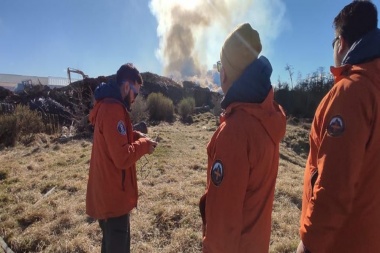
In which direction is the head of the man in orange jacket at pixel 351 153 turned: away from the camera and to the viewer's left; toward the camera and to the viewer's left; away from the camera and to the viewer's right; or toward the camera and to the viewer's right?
away from the camera and to the viewer's left

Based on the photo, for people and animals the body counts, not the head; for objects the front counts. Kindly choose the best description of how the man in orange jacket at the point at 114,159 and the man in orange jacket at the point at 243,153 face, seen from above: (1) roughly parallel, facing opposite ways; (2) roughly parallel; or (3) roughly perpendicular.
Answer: roughly perpendicular

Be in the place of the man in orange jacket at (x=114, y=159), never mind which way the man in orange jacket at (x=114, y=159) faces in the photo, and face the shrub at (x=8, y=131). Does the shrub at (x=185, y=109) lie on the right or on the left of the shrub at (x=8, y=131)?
right

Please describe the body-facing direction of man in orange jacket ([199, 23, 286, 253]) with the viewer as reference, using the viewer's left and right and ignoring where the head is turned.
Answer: facing away from the viewer and to the left of the viewer

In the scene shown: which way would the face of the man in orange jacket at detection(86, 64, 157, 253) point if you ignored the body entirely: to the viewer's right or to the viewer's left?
to the viewer's right

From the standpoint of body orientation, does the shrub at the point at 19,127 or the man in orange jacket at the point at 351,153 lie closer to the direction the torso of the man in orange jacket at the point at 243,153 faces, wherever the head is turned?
the shrub

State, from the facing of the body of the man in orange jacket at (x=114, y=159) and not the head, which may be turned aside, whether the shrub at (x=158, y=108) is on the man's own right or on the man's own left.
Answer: on the man's own left

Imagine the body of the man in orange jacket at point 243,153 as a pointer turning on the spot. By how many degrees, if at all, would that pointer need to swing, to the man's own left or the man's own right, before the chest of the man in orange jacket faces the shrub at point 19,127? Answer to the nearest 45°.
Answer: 0° — they already face it

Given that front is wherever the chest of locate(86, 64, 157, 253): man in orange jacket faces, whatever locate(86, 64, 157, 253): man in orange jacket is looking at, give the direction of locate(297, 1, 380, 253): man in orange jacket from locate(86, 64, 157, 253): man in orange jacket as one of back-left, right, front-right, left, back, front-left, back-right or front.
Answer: front-right

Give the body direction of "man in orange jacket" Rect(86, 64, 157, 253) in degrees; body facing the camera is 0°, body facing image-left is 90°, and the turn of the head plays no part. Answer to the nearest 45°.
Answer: approximately 270°

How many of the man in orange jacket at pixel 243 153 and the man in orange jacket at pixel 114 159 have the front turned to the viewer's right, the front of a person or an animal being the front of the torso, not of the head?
1

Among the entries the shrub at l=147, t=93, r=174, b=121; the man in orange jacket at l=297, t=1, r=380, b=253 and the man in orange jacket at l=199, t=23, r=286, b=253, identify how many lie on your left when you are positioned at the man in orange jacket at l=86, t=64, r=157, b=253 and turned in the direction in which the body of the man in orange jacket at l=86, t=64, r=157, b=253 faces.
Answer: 1
